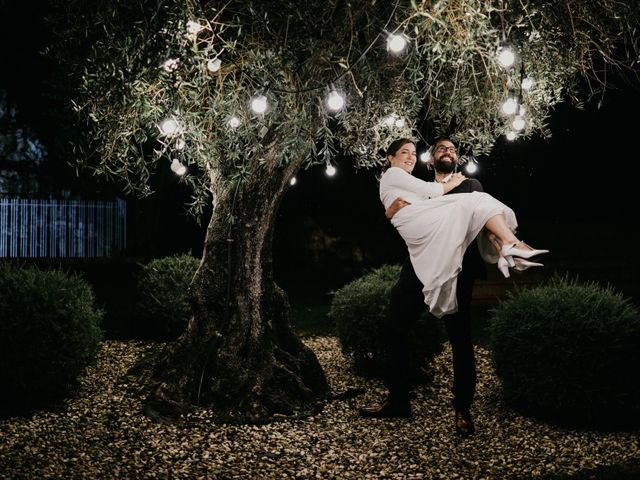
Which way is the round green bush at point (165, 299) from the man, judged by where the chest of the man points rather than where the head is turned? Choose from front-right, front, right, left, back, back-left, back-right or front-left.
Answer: back-right

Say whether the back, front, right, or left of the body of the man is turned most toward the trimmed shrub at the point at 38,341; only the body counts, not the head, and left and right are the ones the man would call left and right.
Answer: right

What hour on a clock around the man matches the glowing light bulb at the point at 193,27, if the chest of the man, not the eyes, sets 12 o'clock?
The glowing light bulb is roughly at 2 o'clock from the man.

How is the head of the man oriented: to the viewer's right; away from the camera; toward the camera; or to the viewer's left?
toward the camera

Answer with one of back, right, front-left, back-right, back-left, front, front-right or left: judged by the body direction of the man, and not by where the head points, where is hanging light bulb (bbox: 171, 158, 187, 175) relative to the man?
right

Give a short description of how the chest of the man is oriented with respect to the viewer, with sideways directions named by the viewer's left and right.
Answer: facing the viewer

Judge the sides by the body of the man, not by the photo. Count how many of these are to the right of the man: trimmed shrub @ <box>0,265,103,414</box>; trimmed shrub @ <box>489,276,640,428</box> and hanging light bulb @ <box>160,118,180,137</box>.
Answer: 2

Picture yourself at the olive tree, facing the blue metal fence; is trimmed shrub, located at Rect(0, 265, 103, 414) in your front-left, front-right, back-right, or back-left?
front-left
